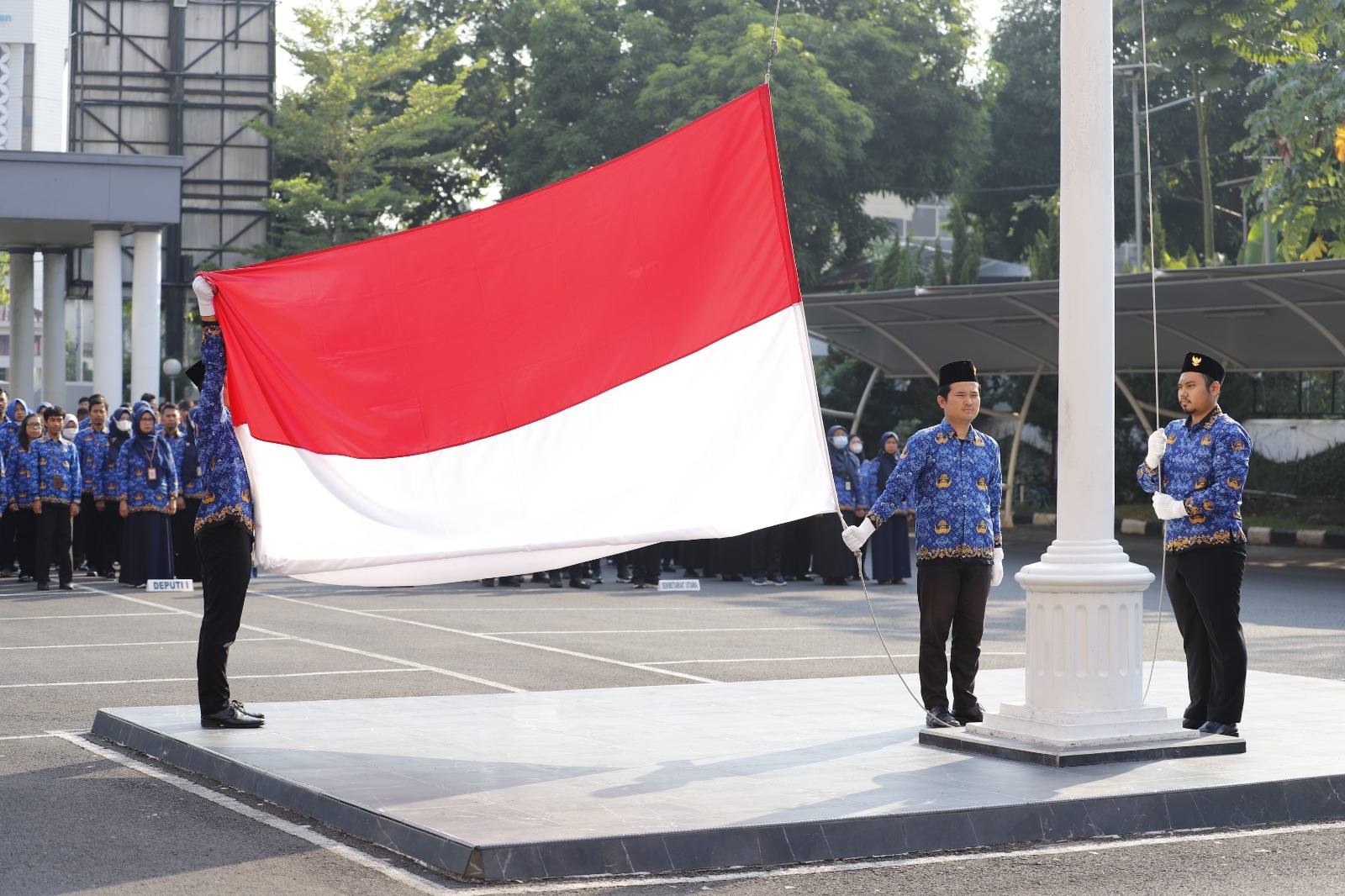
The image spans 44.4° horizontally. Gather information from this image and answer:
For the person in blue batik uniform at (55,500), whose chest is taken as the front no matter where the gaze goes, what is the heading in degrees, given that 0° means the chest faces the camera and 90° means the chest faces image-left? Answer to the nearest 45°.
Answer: approximately 0°

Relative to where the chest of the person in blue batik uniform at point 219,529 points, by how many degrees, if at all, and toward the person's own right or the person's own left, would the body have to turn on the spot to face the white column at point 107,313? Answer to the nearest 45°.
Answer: approximately 90° to the person's own left

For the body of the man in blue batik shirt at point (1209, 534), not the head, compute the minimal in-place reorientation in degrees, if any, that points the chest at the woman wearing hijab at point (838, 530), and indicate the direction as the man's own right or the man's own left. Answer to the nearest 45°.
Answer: approximately 135° to the man's own right

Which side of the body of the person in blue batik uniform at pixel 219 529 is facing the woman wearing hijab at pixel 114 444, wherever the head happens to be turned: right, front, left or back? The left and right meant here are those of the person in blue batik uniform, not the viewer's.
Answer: left

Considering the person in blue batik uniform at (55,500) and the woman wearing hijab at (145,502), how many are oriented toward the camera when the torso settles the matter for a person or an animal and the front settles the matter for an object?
2

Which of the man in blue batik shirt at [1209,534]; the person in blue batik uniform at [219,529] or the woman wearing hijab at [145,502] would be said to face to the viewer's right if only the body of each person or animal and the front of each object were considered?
the person in blue batik uniform

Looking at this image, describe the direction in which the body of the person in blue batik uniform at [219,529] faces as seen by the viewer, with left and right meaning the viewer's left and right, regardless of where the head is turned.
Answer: facing to the right of the viewer
